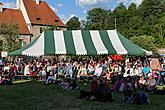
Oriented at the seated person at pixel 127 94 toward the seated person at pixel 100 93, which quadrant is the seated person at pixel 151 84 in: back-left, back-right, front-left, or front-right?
back-right

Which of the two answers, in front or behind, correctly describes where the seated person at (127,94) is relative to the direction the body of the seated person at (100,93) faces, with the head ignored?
behind
